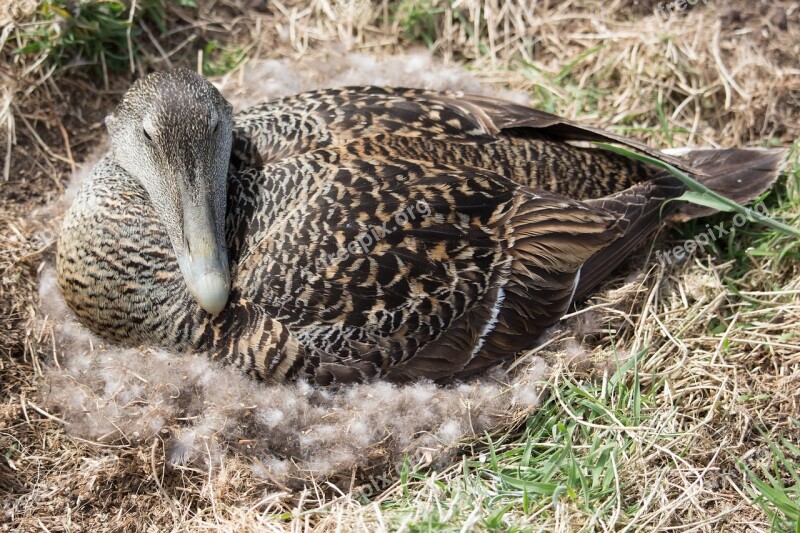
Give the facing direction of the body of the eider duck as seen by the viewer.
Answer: to the viewer's left
